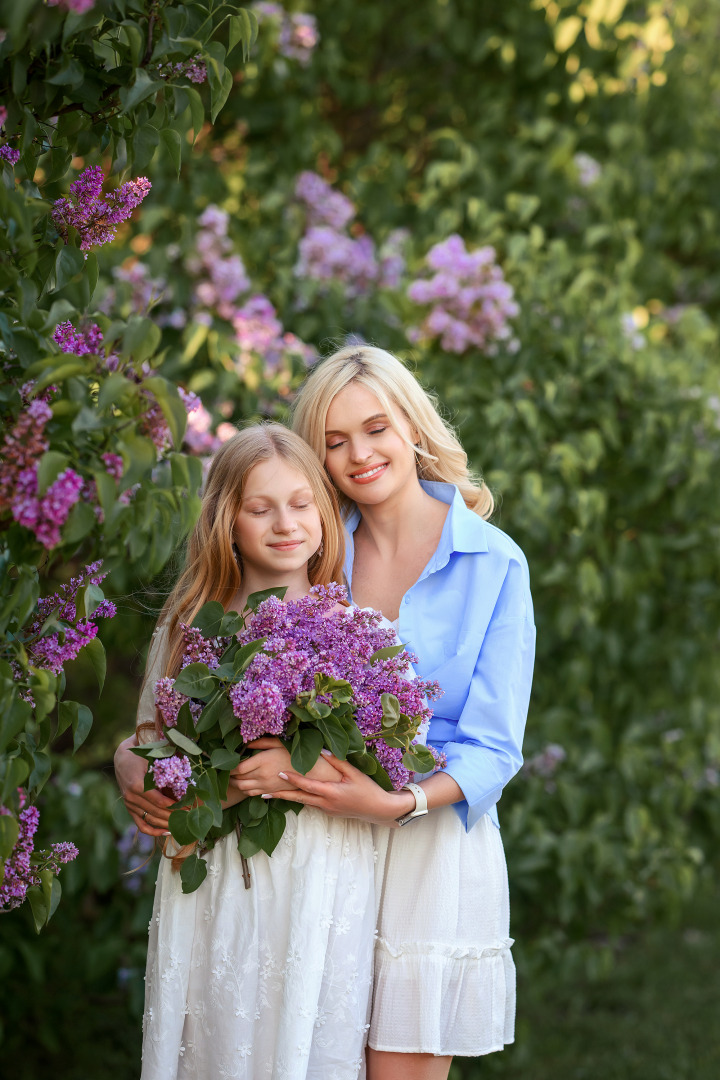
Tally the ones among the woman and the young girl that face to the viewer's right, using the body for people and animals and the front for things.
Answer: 0

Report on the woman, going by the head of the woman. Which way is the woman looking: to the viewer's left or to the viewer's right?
to the viewer's left

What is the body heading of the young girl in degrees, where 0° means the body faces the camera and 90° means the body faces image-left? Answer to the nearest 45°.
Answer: approximately 0°
